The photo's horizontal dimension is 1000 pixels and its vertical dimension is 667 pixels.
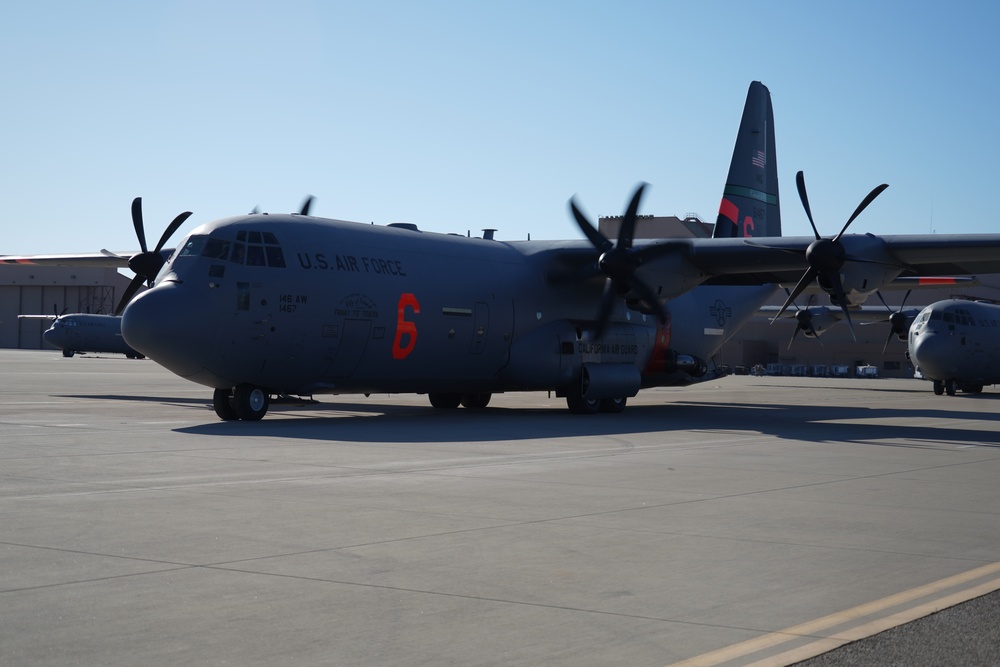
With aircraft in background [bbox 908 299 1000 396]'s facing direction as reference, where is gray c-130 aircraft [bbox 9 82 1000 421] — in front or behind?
in front

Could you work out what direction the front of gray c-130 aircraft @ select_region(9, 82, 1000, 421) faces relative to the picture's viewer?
facing the viewer and to the left of the viewer

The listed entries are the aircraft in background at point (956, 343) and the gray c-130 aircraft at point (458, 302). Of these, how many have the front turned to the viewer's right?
0

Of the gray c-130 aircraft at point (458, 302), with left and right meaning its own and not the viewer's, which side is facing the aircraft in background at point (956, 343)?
back
